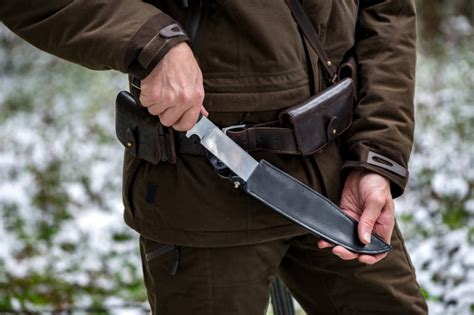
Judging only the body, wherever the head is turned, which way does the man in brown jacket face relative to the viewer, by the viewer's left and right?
facing the viewer
